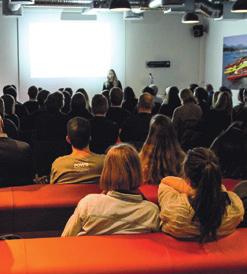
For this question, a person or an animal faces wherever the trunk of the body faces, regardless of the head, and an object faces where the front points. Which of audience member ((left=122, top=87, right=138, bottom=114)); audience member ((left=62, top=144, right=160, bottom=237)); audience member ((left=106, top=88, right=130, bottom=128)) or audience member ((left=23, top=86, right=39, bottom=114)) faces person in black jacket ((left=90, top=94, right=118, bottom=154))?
audience member ((left=62, top=144, right=160, bottom=237))

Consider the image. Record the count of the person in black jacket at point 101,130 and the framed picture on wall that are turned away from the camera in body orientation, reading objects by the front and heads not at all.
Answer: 1

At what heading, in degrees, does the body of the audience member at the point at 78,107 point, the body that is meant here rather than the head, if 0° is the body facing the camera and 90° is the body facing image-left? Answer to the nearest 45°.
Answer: approximately 180°

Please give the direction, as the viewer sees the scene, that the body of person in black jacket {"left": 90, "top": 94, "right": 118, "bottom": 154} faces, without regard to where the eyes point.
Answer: away from the camera

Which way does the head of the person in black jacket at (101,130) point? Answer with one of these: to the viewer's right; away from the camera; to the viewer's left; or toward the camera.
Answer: away from the camera

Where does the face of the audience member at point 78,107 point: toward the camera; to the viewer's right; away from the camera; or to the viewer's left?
away from the camera

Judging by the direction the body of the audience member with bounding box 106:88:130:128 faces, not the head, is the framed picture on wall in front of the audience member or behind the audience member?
in front

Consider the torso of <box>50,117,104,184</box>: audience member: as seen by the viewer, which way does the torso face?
away from the camera

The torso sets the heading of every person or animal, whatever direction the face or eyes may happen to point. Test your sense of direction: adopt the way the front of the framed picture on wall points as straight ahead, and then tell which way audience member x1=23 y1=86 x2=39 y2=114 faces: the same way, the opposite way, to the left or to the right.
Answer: to the right

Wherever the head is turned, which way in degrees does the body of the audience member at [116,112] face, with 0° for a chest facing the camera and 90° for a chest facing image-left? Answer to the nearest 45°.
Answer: approximately 180°

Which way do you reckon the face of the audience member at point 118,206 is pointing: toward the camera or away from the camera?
away from the camera

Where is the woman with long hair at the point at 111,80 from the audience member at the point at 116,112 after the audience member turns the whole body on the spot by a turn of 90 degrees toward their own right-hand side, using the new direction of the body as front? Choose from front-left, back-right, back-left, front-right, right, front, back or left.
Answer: left

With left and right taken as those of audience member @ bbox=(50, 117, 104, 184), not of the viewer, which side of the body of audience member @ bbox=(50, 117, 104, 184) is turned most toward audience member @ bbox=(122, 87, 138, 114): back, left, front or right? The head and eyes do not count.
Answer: front

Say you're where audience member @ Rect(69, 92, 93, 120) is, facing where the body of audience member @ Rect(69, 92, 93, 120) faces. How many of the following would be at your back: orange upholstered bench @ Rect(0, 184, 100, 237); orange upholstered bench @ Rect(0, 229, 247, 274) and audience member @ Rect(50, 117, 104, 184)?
3

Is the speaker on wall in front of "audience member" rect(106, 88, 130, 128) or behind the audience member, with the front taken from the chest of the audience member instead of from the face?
in front

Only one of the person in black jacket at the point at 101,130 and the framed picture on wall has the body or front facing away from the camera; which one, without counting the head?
the person in black jacket

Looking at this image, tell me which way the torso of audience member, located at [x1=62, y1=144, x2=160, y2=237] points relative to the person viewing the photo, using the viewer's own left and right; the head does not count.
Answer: facing away from the viewer
